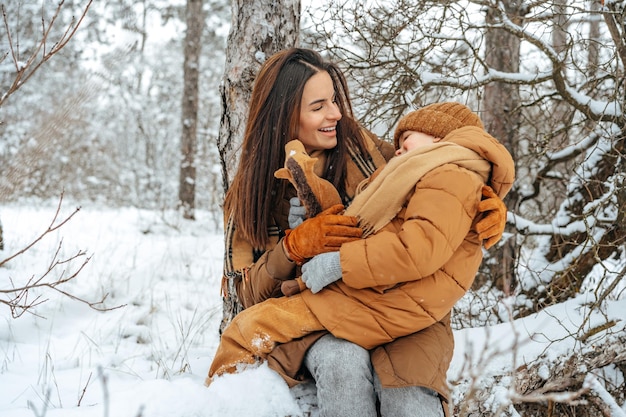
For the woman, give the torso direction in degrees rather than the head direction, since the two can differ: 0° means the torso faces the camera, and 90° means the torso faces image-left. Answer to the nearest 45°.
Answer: approximately 315°

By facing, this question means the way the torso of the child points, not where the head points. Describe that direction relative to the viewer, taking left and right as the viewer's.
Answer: facing to the left of the viewer

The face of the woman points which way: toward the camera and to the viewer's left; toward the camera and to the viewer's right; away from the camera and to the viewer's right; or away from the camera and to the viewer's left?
toward the camera and to the viewer's right

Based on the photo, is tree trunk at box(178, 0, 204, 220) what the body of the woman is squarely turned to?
no

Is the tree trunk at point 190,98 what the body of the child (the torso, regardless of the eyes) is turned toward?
no
